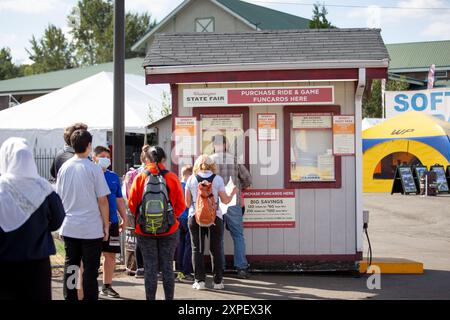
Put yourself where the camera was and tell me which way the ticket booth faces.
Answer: facing the viewer

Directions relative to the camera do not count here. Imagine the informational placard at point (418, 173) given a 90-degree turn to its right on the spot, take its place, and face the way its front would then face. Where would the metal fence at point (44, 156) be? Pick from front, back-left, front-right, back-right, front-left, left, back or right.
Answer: front

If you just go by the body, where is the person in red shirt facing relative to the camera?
away from the camera

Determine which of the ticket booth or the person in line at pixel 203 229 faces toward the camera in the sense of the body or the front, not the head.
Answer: the ticket booth

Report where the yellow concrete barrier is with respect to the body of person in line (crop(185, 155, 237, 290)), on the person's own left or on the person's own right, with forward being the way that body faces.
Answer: on the person's own right

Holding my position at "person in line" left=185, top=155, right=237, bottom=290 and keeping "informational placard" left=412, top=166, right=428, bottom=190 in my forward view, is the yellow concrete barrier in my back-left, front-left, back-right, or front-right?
front-right

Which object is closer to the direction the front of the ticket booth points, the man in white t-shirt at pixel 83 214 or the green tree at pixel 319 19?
the man in white t-shirt

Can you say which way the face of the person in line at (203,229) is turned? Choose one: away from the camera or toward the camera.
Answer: away from the camera

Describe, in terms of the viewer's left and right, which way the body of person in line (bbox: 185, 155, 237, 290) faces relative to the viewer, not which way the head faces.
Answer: facing away from the viewer

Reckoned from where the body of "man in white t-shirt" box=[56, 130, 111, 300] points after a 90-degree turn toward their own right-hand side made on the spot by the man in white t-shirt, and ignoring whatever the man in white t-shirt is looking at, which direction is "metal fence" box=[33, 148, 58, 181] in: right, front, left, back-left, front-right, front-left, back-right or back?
back-left

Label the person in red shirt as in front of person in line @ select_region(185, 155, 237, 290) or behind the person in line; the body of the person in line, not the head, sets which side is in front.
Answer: behind

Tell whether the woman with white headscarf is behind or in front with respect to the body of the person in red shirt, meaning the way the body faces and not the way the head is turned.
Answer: behind

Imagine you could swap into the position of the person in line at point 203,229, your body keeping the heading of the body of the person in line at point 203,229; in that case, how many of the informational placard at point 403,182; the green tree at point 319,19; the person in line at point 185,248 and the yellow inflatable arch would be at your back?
0

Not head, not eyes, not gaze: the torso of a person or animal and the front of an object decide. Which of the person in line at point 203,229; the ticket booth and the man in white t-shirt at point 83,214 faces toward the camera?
the ticket booth

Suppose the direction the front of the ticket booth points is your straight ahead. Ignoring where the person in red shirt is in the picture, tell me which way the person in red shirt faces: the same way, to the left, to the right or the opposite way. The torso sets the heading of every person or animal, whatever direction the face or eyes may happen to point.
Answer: the opposite way
